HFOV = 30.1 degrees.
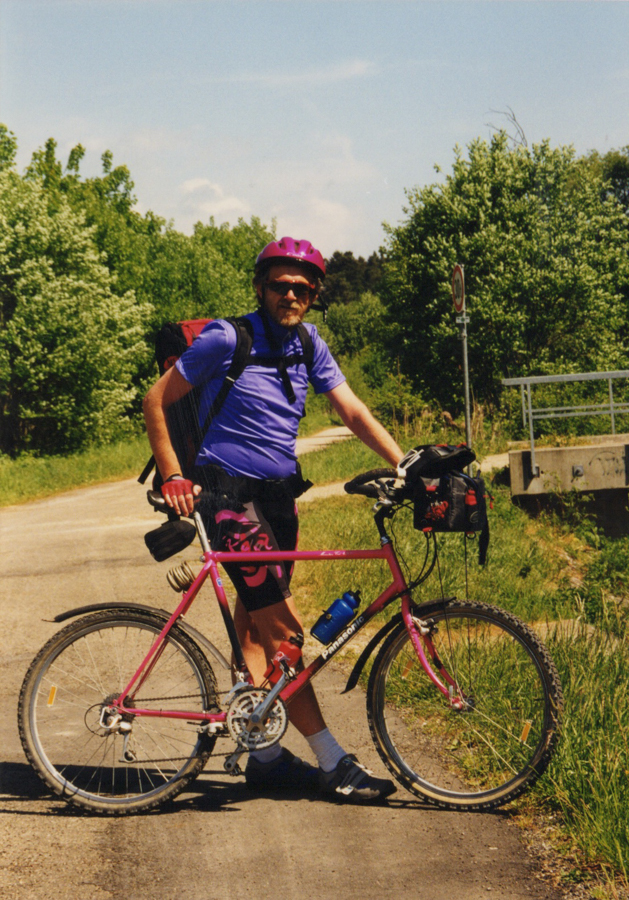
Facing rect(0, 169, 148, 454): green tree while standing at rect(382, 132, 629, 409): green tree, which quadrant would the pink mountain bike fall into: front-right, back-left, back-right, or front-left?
front-left

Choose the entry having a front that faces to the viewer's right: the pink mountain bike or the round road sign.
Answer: the pink mountain bike

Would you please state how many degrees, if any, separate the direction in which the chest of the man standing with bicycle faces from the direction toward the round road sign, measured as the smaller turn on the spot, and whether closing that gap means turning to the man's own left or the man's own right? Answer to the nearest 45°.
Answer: approximately 135° to the man's own left

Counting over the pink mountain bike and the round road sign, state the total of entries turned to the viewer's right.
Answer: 1

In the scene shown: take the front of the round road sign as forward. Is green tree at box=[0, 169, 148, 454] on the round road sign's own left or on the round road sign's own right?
on the round road sign's own right

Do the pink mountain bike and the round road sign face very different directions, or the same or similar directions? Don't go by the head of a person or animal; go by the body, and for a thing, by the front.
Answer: very different directions

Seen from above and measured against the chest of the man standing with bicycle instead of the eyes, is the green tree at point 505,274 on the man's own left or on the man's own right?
on the man's own left

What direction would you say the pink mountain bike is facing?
to the viewer's right
